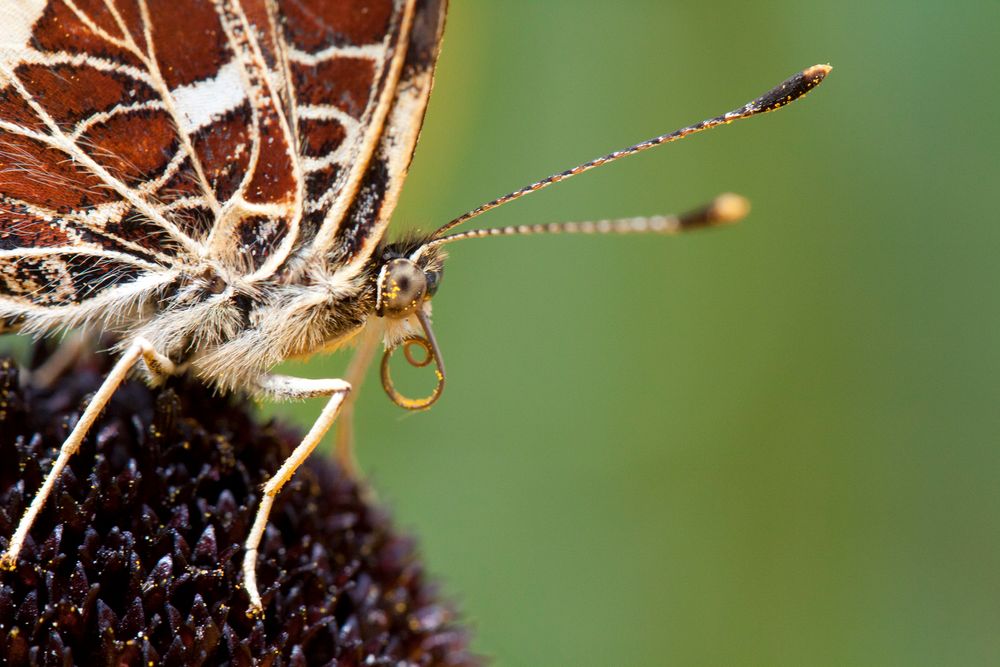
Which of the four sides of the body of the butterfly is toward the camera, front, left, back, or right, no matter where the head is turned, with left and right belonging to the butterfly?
right
